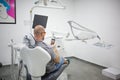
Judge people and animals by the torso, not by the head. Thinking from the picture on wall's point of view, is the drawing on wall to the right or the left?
on its left

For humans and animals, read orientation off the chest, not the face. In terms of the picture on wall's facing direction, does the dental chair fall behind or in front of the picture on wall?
in front

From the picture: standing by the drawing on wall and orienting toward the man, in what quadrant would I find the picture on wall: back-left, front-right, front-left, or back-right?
front-right

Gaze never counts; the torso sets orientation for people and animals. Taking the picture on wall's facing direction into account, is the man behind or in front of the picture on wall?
in front

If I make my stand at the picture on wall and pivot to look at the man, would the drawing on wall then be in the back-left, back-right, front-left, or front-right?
front-left
